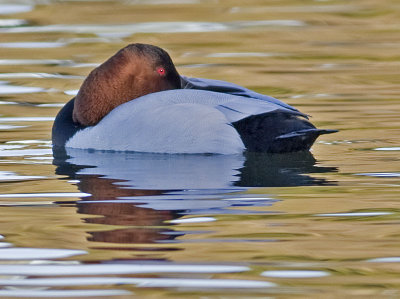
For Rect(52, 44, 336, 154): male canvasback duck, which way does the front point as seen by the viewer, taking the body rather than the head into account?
to the viewer's left
